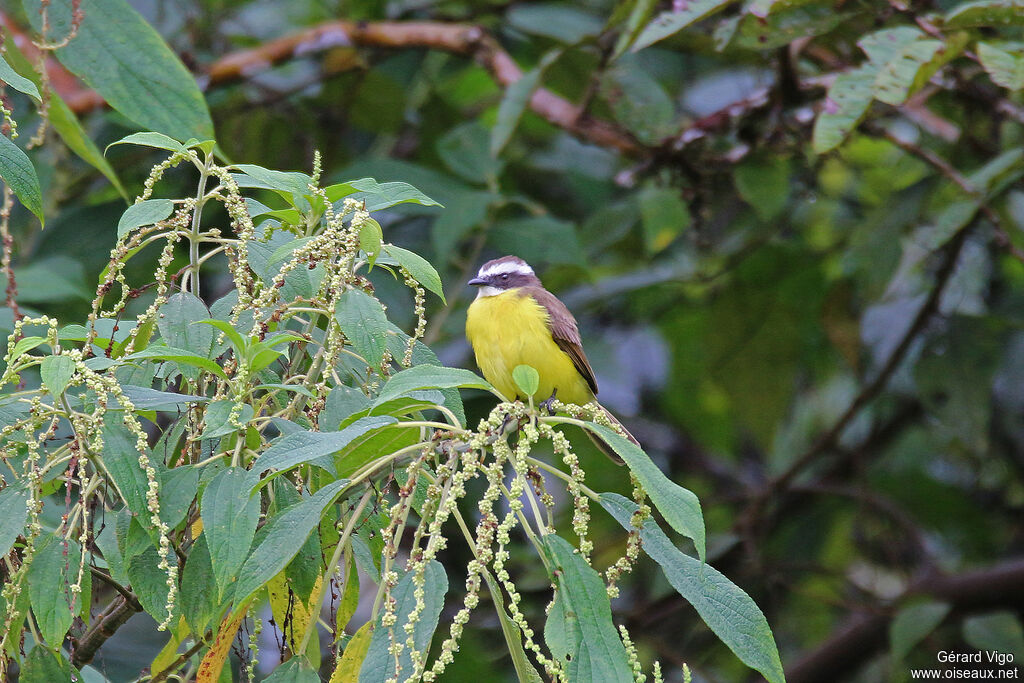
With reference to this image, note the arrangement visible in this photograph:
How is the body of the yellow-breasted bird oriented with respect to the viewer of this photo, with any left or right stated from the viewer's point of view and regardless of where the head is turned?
facing the viewer and to the left of the viewer

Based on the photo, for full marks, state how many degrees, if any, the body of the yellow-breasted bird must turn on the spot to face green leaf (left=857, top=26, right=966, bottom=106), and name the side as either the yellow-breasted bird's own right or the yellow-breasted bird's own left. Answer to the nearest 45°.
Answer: approximately 135° to the yellow-breasted bird's own left

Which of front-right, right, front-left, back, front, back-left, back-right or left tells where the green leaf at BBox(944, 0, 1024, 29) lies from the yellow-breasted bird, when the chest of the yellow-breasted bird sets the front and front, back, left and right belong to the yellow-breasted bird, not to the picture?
back-left

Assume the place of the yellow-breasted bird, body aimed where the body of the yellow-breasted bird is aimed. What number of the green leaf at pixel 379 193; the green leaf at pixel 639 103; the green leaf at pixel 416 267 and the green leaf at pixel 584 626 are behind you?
1

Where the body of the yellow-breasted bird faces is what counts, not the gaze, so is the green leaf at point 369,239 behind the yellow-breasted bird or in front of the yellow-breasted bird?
in front

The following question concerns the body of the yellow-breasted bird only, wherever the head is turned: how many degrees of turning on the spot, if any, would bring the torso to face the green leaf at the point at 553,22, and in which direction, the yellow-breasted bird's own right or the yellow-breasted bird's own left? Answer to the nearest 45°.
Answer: approximately 135° to the yellow-breasted bird's own right

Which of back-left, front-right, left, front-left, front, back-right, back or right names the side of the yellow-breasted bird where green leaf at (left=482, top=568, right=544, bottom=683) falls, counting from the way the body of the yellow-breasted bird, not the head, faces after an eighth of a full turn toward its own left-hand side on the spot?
front

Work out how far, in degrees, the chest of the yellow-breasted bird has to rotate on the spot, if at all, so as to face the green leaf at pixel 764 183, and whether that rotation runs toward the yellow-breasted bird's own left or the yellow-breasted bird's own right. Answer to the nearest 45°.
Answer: approximately 180°

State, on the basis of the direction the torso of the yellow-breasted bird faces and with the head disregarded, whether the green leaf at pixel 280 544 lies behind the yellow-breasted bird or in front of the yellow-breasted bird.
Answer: in front
